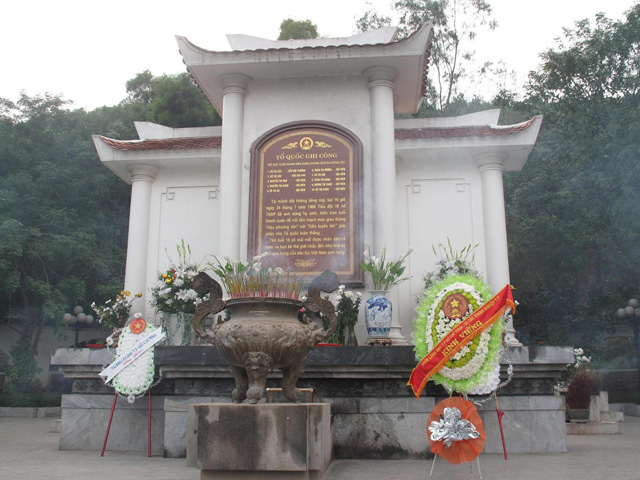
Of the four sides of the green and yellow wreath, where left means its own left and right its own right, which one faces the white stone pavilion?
back

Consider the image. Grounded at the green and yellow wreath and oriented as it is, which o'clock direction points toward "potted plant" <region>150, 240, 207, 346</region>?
The potted plant is roughly at 4 o'clock from the green and yellow wreath.

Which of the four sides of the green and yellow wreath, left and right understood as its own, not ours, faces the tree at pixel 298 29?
back

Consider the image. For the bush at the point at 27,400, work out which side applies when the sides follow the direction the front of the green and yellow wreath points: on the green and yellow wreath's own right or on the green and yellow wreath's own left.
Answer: on the green and yellow wreath's own right

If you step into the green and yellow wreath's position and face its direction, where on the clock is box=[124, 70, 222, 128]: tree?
The tree is roughly at 5 o'clock from the green and yellow wreath.

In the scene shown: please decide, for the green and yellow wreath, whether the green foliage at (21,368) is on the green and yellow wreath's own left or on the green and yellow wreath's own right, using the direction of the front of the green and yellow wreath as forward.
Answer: on the green and yellow wreath's own right

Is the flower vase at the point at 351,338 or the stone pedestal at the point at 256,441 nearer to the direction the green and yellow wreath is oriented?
the stone pedestal

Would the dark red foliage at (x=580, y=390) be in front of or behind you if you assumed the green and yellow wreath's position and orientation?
behind

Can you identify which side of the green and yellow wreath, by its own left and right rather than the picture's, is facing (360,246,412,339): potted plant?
back

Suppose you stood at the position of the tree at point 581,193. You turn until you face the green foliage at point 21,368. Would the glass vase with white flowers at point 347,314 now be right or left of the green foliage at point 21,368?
left

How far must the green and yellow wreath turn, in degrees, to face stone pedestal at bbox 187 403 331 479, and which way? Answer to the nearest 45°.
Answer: approximately 45° to its right

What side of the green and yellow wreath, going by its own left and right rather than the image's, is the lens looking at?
front
